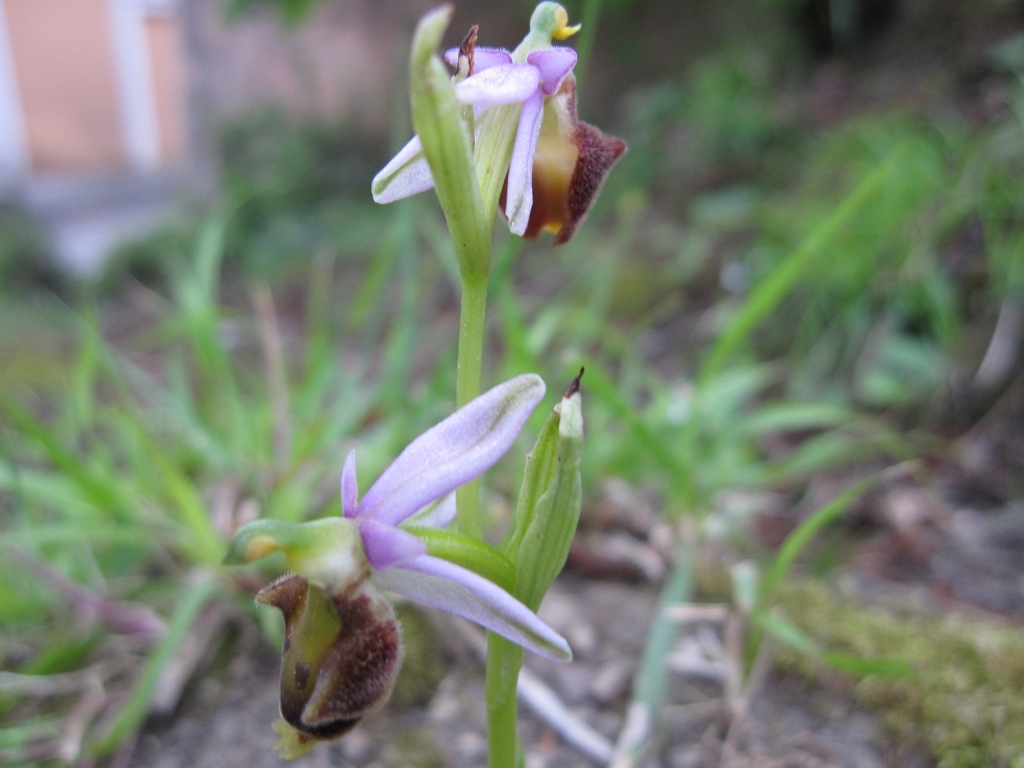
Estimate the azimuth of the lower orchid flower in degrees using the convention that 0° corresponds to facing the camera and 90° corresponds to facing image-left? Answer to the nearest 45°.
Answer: approximately 90°
